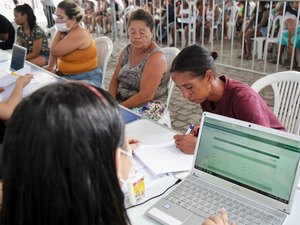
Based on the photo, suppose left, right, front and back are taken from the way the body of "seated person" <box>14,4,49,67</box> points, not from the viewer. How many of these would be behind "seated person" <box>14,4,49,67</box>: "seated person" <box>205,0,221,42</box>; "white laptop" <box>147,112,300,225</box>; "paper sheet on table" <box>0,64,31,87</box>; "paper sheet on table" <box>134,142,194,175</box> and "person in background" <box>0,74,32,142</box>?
1

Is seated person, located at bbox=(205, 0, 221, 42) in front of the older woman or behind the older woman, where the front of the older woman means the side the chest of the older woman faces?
behind

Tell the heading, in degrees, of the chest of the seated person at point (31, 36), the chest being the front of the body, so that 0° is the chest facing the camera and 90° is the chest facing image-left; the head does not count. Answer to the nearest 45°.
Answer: approximately 45°

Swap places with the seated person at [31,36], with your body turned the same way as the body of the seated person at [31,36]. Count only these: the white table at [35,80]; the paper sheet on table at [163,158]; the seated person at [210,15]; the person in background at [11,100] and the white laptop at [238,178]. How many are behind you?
1

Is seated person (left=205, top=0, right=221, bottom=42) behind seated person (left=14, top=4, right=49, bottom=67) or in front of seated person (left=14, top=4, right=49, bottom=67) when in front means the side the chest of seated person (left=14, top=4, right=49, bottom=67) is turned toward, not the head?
behind

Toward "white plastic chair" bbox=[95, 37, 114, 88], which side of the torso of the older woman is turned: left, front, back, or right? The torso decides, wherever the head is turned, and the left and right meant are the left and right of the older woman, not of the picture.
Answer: right

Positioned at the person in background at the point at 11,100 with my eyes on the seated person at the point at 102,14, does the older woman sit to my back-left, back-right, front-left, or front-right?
front-right

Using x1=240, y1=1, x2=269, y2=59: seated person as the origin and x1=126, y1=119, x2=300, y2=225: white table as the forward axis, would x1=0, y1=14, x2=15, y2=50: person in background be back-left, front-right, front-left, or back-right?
front-right

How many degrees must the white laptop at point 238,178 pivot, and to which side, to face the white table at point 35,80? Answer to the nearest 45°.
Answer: approximately 90° to its right

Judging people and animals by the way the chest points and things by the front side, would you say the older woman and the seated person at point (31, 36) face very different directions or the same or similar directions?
same or similar directions

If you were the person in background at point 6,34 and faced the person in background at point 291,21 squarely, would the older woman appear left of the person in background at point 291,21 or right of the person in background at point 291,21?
right

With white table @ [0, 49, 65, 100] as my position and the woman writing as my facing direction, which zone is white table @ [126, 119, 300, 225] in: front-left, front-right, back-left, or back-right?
front-right

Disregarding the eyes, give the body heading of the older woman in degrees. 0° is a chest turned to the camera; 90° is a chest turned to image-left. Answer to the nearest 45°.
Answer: approximately 45°

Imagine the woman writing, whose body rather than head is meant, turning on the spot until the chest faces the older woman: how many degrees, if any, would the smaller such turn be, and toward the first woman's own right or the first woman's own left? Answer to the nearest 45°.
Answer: approximately 90° to the first woman's own right

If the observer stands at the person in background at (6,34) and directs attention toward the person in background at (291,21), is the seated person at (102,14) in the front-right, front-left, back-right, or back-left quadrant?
front-left
